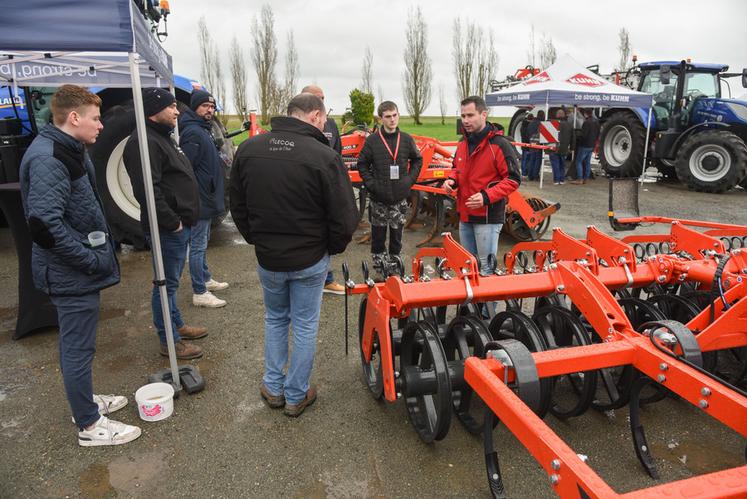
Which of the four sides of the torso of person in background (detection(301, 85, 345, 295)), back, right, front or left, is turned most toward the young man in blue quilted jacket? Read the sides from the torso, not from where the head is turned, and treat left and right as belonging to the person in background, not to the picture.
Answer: right

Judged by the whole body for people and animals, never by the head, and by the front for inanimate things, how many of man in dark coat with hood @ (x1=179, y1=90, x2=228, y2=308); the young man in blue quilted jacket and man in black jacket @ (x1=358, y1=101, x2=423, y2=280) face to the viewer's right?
2

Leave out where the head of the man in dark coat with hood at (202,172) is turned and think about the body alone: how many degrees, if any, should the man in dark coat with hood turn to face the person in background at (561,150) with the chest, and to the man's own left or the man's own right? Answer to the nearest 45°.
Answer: approximately 45° to the man's own left

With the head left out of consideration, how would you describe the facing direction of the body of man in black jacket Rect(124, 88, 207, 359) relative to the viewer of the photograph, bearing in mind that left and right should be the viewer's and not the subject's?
facing to the right of the viewer

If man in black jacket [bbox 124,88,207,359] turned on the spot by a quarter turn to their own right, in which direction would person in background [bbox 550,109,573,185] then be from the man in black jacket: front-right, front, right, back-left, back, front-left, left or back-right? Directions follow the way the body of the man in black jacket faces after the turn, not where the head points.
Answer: back-left

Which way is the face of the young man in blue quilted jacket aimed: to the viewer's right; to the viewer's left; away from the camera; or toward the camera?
to the viewer's right

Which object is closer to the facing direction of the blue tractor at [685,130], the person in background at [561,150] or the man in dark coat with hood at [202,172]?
the man in dark coat with hood

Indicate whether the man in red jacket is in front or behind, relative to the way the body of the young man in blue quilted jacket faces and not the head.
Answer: in front

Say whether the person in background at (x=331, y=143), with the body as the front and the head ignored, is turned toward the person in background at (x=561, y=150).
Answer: no

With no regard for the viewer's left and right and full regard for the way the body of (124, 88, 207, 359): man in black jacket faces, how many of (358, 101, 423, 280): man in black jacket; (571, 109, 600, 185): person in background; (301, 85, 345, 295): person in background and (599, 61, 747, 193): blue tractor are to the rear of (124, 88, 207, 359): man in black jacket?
0

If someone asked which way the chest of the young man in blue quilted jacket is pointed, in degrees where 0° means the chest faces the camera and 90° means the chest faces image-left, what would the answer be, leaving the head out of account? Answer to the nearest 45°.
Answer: approximately 270°

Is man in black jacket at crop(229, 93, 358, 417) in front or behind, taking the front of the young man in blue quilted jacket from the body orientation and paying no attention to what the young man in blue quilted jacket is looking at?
in front

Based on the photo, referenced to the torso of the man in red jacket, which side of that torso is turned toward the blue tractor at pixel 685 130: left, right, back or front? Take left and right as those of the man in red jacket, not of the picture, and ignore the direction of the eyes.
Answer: back

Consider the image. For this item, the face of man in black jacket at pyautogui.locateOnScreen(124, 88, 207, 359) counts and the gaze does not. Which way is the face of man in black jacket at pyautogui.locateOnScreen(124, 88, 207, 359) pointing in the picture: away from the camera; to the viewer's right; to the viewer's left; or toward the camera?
to the viewer's right

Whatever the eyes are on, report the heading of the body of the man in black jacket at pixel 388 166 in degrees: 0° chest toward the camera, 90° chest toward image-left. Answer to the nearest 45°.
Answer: approximately 0°

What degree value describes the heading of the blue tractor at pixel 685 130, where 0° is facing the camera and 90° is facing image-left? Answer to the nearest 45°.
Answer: approximately 315°

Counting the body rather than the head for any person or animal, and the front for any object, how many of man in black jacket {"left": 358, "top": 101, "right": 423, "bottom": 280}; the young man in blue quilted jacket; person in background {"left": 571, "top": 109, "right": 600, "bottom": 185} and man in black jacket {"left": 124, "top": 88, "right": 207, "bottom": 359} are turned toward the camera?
1

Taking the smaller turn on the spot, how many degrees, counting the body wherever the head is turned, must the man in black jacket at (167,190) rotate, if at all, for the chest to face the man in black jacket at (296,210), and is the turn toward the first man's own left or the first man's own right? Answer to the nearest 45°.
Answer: approximately 45° to the first man's own right

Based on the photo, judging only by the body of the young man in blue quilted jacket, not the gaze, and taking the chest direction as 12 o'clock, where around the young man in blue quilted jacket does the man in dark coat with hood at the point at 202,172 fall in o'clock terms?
The man in dark coat with hood is roughly at 10 o'clock from the young man in blue quilted jacket.

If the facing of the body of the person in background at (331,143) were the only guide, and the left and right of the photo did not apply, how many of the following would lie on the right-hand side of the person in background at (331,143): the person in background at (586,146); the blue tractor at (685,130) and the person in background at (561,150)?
0
